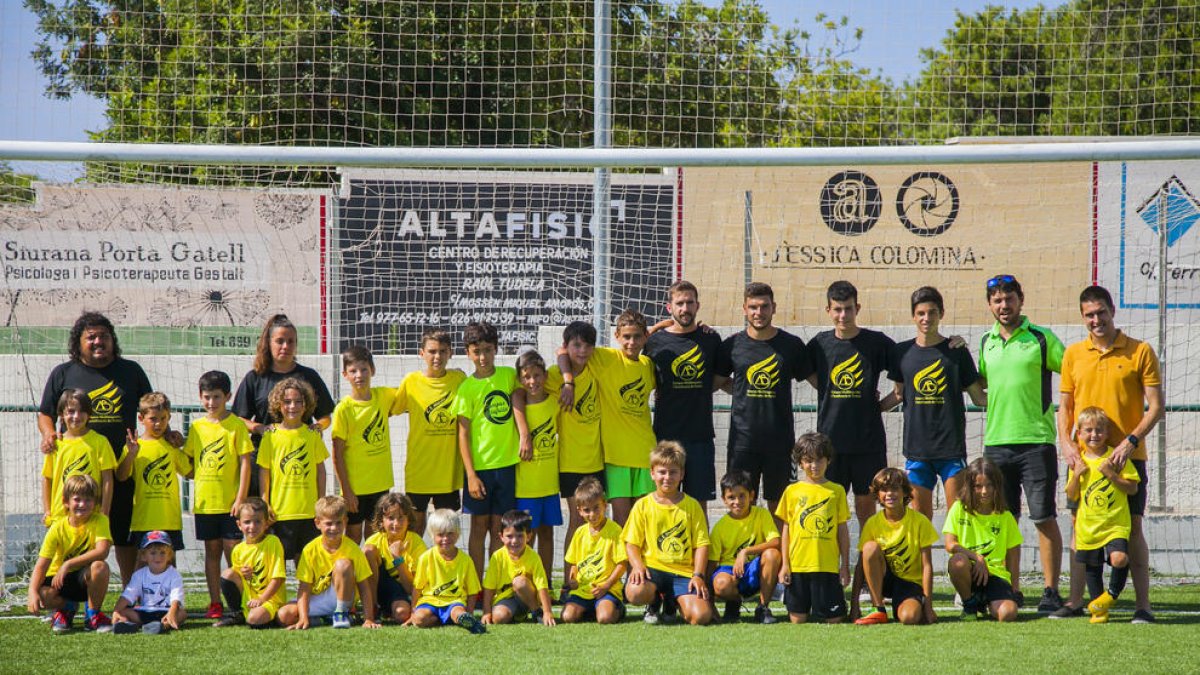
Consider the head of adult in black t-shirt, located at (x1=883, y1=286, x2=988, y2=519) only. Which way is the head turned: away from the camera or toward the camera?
toward the camera

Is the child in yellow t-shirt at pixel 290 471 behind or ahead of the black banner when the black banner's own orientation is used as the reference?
ahead

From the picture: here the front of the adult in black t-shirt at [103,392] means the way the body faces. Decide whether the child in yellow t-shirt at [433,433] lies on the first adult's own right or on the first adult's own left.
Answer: on the first adult's own left

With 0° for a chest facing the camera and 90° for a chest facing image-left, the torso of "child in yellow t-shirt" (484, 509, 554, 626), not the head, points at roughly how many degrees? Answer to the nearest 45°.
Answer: approximately 0°

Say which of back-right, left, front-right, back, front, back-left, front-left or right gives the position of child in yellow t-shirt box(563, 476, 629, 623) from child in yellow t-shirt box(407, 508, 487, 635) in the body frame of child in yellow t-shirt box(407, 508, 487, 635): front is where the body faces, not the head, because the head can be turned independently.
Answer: left

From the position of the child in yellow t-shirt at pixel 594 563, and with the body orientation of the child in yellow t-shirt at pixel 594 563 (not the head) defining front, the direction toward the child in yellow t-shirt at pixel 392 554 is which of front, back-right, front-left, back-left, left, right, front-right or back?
right

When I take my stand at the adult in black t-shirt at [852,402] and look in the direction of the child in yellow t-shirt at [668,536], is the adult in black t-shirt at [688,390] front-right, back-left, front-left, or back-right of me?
front-right

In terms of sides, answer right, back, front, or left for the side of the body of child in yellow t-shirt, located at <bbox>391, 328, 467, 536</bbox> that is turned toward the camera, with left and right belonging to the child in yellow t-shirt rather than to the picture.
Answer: front

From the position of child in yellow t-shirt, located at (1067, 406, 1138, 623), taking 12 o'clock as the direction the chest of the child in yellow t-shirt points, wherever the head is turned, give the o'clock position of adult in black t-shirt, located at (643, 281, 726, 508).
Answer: The adult in black t-shirt is roughly at 3 o'clock from the child in yellow t-shirt.

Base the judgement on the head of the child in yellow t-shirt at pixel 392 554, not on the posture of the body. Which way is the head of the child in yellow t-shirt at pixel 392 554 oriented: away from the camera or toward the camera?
toward the camera

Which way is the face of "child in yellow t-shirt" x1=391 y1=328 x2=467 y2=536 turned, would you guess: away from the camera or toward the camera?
toward the camera

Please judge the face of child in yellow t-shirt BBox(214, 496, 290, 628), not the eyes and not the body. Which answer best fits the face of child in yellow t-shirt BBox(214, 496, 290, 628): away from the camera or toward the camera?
toward the camera

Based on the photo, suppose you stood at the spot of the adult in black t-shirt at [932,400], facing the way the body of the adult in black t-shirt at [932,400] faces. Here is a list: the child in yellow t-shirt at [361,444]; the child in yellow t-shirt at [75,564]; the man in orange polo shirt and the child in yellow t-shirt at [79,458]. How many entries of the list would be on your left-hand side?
1

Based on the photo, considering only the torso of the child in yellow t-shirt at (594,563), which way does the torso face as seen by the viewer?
toward the camera

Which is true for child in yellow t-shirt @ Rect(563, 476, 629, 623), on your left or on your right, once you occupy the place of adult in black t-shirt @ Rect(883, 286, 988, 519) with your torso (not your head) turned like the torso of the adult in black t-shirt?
on your right

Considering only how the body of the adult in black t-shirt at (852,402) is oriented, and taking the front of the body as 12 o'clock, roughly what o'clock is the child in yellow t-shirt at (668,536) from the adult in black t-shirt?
The child in yellow t-shirt is roughly at 2 o'clock from the adult in black t-shirt.

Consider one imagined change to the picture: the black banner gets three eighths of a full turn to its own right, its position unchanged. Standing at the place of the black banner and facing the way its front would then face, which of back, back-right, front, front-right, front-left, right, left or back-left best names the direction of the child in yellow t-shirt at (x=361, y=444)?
back-left

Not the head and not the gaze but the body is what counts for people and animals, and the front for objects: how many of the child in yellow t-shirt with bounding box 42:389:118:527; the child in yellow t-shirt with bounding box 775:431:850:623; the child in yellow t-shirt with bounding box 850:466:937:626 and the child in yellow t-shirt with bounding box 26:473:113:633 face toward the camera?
4

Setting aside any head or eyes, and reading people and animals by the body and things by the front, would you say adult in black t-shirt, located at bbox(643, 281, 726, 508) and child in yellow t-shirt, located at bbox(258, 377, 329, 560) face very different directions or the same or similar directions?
same or similar directions
